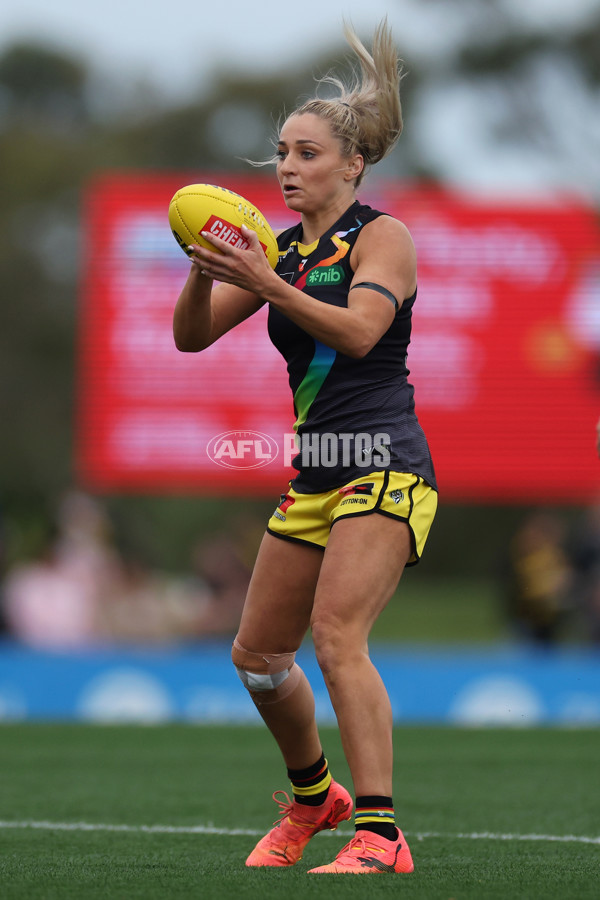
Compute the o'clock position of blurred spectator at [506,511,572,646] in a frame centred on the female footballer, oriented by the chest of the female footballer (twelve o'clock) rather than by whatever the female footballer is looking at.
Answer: The blurred spectator is roughly at 5 o'clock from the female footballer.

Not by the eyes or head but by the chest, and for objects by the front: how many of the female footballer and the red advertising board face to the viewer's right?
0

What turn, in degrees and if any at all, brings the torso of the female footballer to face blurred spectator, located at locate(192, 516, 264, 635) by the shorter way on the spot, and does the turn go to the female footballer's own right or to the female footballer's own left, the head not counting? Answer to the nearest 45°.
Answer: approximately 135° to the female footballer's own right

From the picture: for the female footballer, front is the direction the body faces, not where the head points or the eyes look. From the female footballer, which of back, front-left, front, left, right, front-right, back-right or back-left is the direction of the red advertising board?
back-right

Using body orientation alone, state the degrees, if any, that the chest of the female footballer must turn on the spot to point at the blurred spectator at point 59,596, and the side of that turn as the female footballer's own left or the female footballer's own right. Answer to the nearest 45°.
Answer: approximately 135° to the female footballer's own right

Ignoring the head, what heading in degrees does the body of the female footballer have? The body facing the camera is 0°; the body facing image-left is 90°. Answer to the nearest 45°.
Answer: approximately 45°

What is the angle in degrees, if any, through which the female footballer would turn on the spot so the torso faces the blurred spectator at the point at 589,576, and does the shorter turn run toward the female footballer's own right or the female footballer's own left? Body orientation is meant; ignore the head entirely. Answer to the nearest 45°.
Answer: approximately 135° to the female footballer's own right

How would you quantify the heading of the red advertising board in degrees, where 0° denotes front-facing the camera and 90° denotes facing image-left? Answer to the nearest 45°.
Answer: approximately 0°
